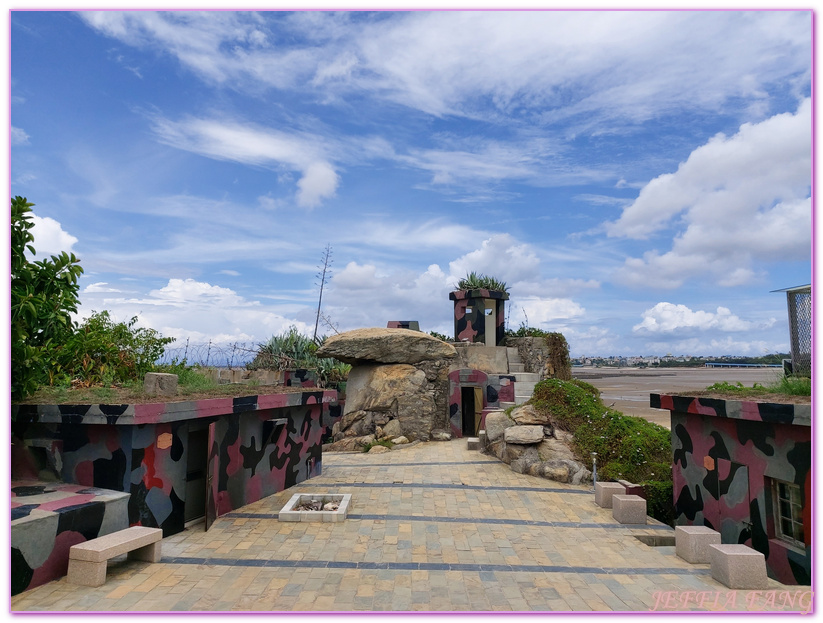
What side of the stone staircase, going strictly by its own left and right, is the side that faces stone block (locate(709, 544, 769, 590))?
front

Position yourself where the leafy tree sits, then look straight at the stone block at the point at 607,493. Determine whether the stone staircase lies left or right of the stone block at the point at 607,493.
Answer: left

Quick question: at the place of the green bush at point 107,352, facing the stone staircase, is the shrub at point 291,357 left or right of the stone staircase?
left

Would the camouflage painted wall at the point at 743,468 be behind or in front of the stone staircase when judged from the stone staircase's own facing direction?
in front

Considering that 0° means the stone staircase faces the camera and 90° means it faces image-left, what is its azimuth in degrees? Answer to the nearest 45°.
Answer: approximately 0°

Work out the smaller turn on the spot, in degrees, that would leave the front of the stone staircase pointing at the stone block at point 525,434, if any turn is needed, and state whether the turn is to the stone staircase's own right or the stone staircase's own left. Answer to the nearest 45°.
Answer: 0° — it already faces it

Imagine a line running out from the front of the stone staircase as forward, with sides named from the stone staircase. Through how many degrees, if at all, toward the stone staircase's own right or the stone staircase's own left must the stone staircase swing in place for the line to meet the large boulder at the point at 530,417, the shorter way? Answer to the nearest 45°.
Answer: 0° — it already faces it

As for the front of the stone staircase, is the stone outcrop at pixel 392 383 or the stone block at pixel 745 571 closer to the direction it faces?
the stone block

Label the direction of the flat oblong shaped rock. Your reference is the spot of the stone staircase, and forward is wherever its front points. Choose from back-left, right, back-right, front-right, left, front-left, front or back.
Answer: right

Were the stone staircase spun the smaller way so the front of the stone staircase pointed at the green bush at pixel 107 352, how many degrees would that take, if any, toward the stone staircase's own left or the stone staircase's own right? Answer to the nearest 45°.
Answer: approximately 45° to the stone staircase's own right
